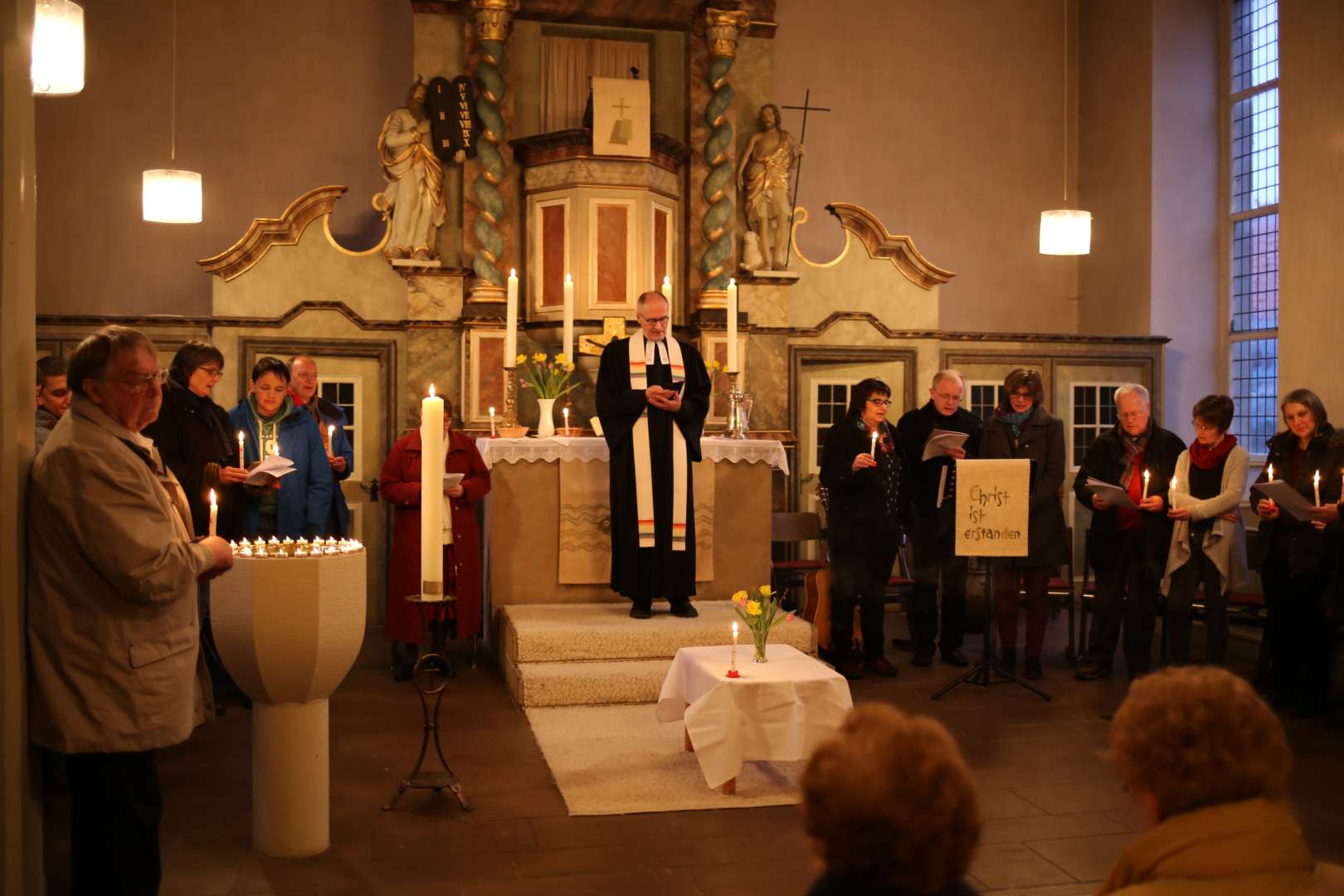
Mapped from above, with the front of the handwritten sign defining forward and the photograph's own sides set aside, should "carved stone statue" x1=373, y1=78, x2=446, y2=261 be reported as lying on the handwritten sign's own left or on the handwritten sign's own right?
on the handwritten sign's own right

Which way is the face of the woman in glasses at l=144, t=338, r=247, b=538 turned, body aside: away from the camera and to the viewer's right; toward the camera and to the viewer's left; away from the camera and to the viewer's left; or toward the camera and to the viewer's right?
toward the camera and to the viewer's right

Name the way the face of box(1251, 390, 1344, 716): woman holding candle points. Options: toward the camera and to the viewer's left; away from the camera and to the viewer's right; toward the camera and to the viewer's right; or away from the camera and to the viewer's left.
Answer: toward the camera and to the viewer's left

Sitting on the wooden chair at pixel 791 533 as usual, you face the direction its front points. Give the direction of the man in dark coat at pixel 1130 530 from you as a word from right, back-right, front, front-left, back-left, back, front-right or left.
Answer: front-left

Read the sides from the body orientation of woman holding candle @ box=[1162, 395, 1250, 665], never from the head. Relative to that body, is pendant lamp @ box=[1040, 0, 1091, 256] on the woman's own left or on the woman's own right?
on the woman's own right

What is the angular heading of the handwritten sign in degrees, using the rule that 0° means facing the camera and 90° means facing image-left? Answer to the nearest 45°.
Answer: approximately 0°

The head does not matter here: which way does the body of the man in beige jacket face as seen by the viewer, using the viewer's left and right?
facing to the right of the viewer

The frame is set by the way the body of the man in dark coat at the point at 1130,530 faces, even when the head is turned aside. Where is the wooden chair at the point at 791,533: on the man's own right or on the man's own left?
on the man's own right

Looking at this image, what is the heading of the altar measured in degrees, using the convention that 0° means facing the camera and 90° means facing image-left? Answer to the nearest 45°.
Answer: approximately 0°

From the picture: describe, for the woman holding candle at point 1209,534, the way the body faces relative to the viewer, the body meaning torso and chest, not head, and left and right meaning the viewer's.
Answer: facing the viewer and to the left of the viewer

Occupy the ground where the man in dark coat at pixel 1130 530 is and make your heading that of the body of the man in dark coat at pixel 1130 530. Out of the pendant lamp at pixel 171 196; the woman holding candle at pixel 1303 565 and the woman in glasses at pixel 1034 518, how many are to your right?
2
